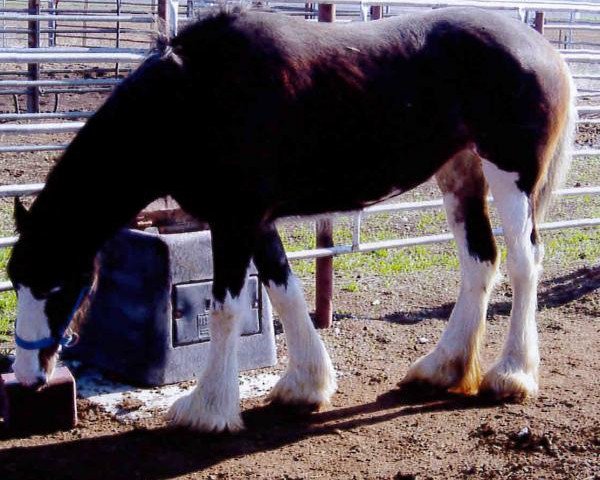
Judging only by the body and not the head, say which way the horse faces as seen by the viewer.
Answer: to the viewer's left

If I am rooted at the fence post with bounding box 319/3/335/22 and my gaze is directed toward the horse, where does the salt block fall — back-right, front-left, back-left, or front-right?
front-right

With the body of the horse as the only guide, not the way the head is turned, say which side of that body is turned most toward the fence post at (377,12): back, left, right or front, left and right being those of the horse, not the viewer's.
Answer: right

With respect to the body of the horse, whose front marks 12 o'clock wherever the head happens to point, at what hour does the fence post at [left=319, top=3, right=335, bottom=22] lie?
The fence post is roughly at 3 o'clock from the horse.

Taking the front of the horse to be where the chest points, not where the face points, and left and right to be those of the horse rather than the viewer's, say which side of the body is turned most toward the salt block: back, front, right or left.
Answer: front

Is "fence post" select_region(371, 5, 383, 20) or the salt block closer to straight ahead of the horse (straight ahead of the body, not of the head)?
the salt block
